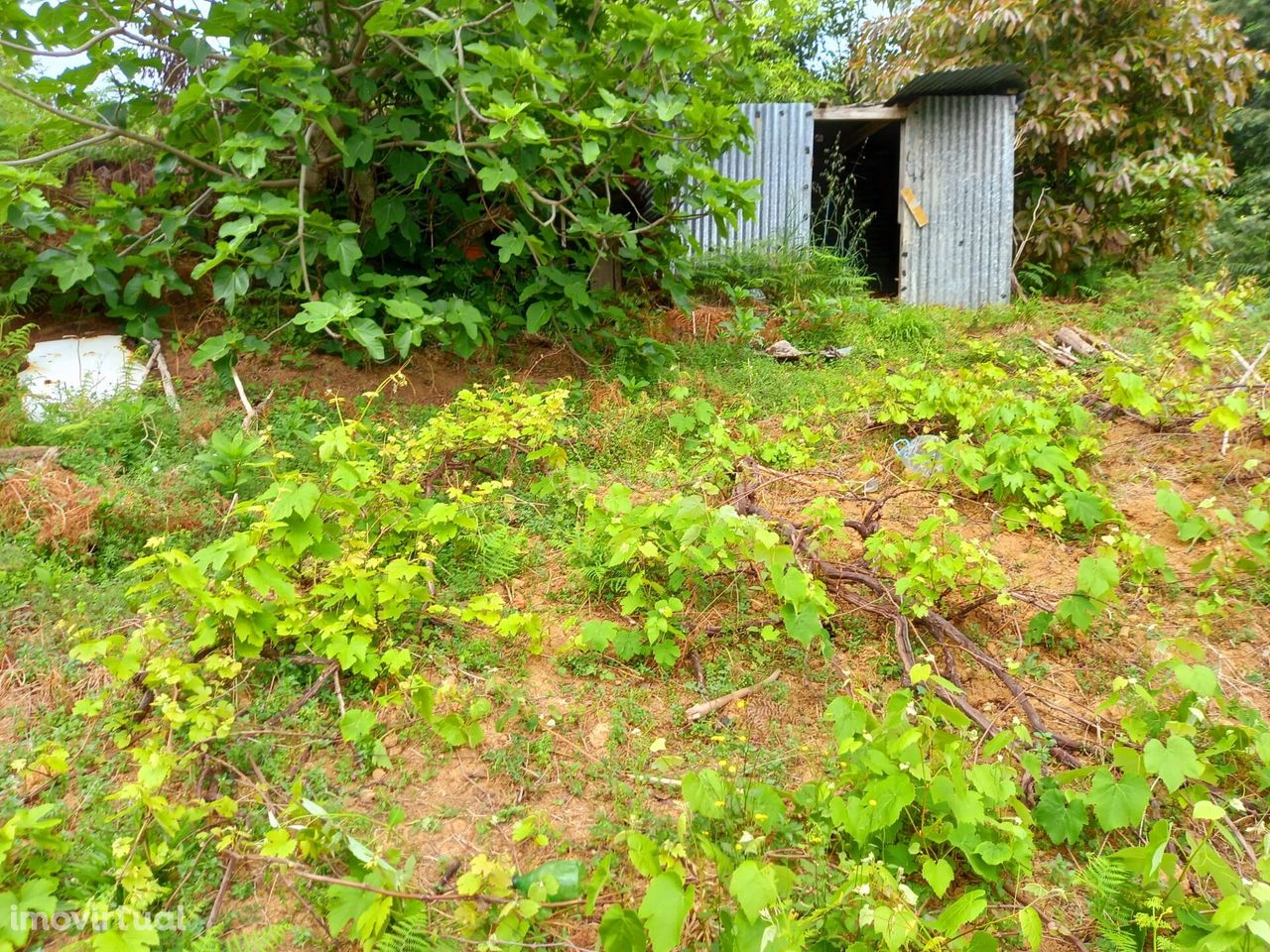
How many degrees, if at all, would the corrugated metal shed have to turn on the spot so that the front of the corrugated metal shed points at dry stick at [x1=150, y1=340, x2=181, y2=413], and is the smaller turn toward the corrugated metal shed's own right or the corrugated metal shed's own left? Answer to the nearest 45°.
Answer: approximately 45° to the corrugated metal shed's own right

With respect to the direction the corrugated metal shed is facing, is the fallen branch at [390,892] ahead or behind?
ahead

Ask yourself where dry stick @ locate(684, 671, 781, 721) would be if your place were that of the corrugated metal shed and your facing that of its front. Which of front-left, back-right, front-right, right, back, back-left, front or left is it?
front

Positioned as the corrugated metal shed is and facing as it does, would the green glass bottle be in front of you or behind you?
in front

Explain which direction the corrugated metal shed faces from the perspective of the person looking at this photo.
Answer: facing the viewer
